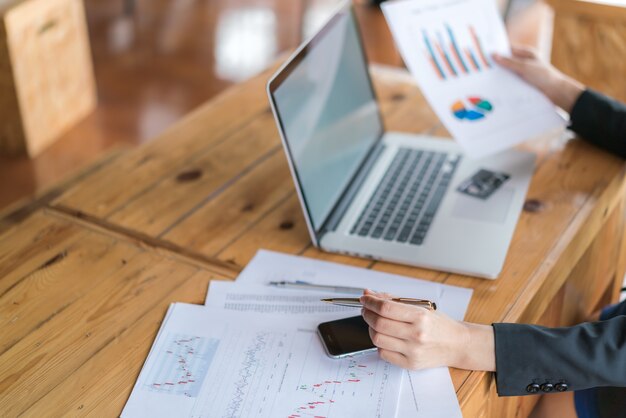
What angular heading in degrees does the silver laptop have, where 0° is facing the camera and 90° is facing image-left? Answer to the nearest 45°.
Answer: approximately 270°
